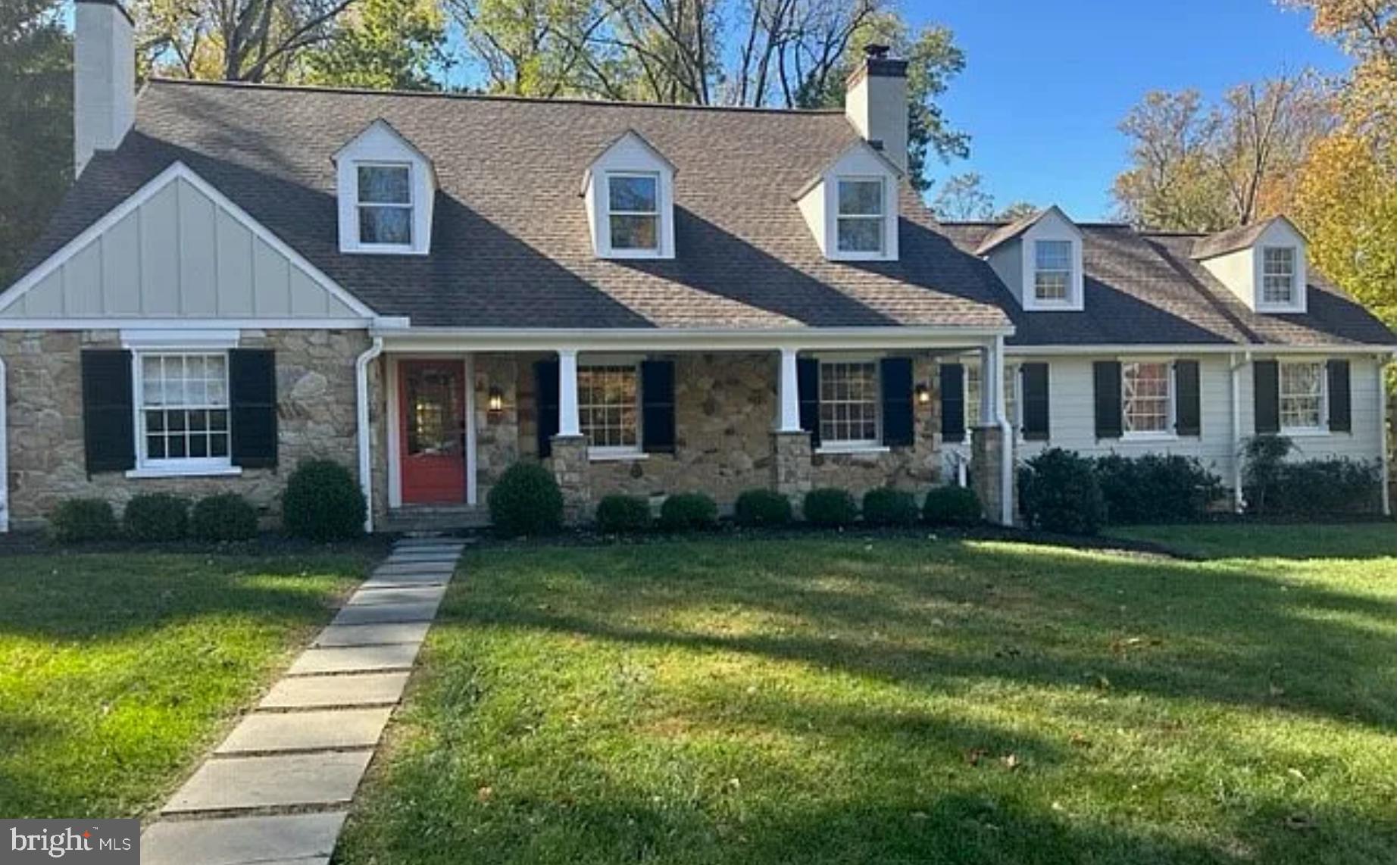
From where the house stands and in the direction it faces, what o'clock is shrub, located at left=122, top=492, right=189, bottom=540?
The shrub is roughly at 2 o'clock from the house.

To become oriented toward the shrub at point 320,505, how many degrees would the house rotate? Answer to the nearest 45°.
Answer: approximately 45° to its right

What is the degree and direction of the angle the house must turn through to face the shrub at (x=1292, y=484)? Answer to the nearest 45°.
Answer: approximately 90° to its left

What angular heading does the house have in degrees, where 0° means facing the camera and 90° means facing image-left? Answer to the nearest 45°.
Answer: approximately 0°

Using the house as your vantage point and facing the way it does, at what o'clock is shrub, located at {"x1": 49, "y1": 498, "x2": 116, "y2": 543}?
The shrub is roughly at 2 o'clock from the house.

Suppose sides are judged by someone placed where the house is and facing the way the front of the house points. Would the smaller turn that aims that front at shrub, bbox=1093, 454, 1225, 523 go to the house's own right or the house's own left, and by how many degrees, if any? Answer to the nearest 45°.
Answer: approximately 90° to the house's own left

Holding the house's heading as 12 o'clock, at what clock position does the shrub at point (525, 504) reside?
The shrub is roughly at 12 o'clock from the house.
